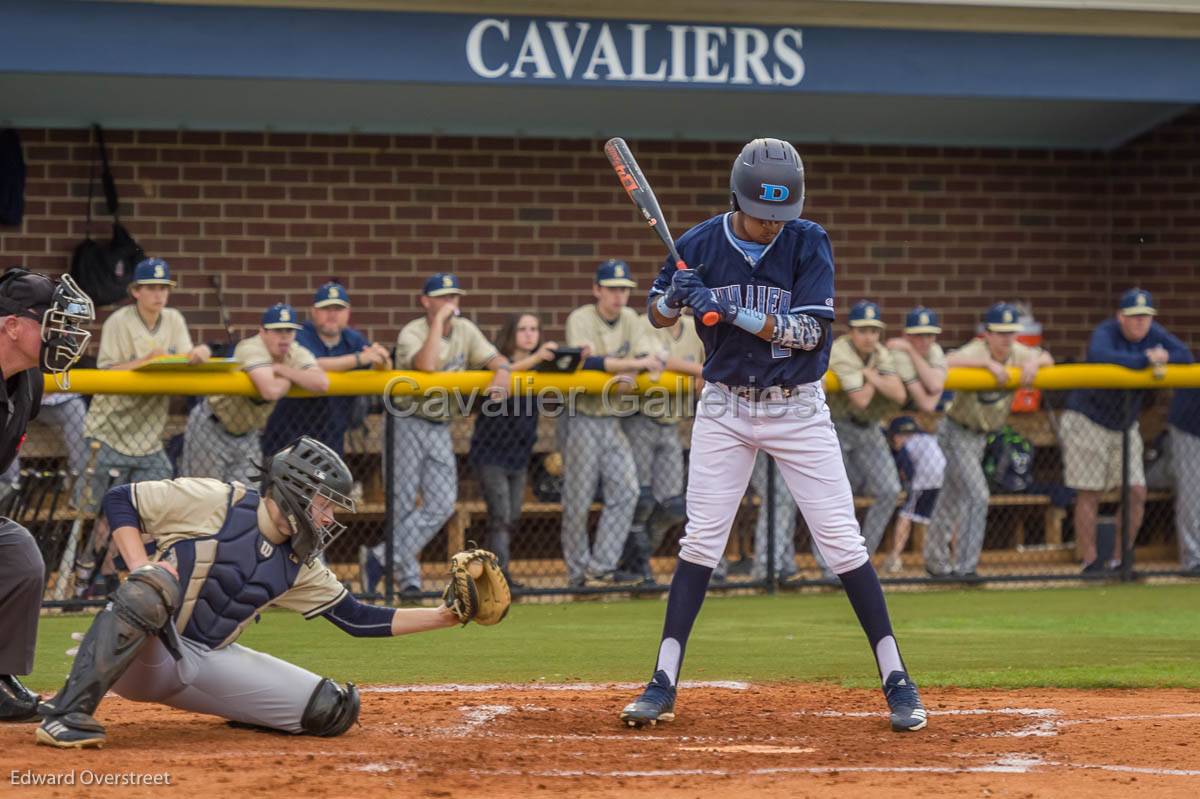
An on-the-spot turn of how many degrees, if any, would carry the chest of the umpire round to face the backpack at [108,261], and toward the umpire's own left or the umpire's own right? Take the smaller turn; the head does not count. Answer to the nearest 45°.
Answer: approximately 90° to the umpire's own left

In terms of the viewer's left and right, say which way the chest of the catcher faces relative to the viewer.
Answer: facing the viewer and to the right of the viewer

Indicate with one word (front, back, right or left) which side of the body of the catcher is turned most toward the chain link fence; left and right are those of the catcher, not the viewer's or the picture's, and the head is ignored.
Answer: left

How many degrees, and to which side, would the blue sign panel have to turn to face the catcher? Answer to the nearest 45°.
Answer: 0° — it already faces them

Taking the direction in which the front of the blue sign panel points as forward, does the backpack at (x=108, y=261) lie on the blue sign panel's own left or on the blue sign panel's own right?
on the blue sign panel's own right

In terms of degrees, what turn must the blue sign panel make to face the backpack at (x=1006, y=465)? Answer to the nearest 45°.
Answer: approximately 90° to its left

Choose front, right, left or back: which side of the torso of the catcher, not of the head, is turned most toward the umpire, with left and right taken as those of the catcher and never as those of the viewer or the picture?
back

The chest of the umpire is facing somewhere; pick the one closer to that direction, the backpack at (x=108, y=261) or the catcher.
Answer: the catcher

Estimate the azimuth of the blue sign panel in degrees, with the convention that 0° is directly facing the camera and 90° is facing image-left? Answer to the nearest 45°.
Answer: approximately 0°

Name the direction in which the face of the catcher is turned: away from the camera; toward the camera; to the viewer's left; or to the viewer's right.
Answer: to the viewer's right

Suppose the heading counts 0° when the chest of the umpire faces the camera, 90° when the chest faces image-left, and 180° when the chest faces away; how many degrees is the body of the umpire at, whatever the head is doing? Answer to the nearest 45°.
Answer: approximately 270°

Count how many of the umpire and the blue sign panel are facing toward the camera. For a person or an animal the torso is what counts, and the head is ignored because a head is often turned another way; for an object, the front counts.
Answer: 1

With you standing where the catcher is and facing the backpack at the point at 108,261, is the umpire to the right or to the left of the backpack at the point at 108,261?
left

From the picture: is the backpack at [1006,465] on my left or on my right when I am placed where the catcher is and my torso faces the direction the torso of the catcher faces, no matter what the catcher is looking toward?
on my left
